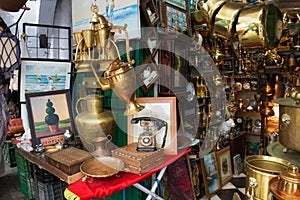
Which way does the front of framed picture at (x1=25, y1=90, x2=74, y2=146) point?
toward the camera

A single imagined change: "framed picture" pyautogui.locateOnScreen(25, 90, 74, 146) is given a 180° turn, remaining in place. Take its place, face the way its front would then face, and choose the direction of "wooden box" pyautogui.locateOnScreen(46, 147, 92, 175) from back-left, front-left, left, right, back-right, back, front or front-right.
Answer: back

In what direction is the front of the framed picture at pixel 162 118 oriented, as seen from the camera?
facing the viewer

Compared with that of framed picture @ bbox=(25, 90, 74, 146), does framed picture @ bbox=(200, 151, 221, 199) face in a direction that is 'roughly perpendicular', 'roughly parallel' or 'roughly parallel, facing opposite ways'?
roughly parallel

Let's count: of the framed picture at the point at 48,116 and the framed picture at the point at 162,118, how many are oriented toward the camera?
2

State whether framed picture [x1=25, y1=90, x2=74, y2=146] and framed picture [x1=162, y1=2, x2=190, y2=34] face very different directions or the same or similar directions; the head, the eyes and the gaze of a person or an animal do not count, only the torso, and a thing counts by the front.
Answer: same or similar directions

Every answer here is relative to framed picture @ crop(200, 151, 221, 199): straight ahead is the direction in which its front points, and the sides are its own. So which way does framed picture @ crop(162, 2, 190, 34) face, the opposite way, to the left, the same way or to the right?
the same way

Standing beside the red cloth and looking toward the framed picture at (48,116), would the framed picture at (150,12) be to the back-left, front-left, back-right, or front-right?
front-right

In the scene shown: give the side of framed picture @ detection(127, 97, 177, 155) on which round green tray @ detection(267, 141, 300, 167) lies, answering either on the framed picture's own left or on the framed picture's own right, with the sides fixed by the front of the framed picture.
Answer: on the framed picture's own left

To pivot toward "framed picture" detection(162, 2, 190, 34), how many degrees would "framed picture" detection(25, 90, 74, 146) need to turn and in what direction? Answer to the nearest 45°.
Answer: approximately 90° to its left

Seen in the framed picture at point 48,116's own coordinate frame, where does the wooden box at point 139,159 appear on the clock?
The wooden box is roughly at 11 o'clock from the framed picture.

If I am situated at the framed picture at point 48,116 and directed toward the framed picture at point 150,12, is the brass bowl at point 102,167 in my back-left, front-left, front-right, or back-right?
front-right

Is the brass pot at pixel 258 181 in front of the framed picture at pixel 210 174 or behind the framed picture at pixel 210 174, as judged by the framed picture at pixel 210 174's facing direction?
in front
